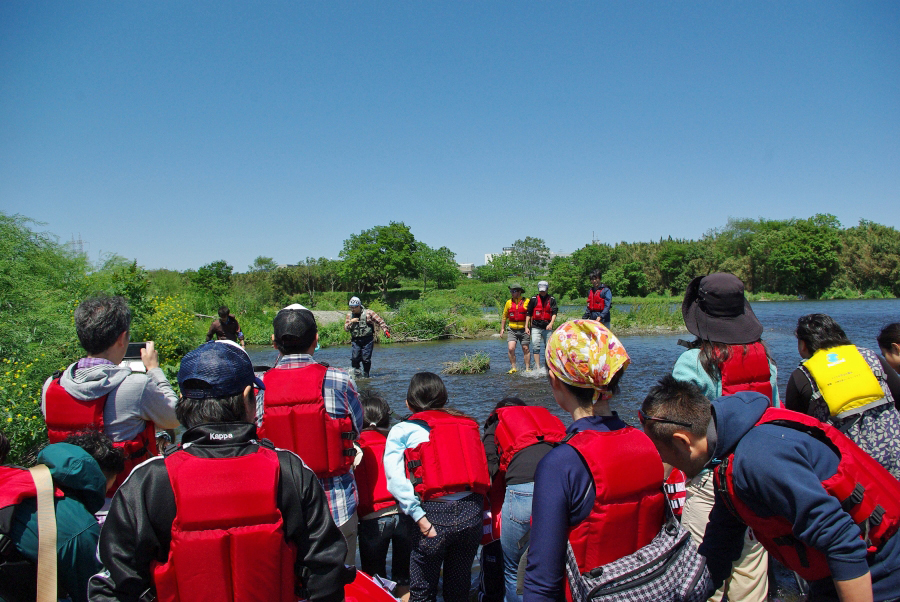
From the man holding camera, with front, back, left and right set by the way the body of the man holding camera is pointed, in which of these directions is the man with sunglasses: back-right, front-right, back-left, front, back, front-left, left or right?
right

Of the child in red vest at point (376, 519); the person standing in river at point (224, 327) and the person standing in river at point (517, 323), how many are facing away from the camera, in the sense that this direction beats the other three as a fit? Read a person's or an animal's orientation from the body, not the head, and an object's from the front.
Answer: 1

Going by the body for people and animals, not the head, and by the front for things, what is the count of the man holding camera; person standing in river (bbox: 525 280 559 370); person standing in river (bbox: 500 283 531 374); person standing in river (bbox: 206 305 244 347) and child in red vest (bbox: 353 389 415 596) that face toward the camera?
3

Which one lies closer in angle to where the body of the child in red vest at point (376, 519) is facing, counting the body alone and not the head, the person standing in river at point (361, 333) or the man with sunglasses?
the person standing in river

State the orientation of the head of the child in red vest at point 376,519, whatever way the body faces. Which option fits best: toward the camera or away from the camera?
away from the camera

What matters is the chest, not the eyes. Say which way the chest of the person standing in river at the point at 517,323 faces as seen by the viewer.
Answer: toward the camera

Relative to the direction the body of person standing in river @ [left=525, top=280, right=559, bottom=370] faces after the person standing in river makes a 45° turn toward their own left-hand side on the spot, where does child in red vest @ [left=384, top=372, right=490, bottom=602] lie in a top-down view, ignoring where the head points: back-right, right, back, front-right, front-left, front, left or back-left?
front-right

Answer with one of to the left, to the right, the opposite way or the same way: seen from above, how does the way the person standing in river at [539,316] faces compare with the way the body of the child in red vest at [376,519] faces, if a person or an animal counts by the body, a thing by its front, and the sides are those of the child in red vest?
the opposite way

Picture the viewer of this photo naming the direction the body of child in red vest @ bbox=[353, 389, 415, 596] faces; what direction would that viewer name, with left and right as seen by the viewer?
facing away from the viewer

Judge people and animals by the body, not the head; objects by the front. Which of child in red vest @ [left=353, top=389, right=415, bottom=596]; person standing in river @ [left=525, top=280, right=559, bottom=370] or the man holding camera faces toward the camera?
the person standing in river

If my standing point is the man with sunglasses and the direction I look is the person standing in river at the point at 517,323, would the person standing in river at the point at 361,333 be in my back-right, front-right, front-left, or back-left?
front-left

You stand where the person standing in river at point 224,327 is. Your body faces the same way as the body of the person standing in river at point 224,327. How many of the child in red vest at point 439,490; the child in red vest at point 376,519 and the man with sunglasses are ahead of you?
3

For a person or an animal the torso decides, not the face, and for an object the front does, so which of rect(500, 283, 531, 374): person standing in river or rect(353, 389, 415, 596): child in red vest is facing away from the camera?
the child in red vest

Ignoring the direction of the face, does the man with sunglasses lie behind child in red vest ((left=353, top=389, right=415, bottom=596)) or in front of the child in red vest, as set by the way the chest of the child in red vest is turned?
behind

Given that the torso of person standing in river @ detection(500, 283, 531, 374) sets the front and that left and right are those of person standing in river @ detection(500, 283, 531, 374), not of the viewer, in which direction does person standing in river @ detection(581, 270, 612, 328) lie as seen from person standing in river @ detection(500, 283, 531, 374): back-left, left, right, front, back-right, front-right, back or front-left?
left

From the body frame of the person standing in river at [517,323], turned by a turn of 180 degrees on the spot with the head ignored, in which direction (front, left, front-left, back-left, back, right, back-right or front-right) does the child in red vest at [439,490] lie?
back

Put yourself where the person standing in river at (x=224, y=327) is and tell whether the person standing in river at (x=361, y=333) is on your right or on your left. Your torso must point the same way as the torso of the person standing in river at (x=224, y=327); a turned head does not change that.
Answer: on your left

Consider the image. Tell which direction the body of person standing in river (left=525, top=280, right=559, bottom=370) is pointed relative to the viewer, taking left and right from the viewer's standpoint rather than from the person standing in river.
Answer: facing the viewer
